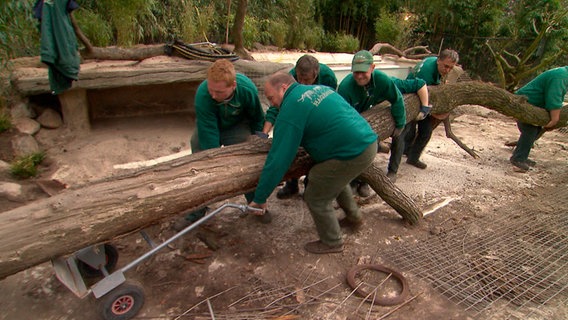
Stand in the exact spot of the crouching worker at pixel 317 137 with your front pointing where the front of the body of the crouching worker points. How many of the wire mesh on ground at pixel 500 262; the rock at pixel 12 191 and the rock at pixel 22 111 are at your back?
1

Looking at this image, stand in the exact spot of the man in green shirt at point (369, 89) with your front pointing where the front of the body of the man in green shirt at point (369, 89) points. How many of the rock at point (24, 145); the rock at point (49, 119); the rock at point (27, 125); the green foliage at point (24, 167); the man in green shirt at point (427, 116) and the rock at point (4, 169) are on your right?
5

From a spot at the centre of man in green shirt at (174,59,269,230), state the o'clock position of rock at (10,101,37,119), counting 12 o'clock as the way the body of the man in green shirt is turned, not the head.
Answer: The rock is roughly at 3 o'clock from the man in green shirt.

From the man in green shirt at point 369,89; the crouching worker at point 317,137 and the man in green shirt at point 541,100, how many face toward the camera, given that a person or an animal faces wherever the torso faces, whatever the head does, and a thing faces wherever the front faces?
1

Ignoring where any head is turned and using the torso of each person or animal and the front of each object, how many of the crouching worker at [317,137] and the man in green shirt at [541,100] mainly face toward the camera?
0

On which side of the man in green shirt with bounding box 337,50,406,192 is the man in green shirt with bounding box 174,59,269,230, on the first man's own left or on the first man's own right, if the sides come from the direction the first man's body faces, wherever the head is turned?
on the first man's own right

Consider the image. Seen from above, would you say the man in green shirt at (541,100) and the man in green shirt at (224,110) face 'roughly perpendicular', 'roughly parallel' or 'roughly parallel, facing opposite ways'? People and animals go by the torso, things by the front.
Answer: roughly perpendicular

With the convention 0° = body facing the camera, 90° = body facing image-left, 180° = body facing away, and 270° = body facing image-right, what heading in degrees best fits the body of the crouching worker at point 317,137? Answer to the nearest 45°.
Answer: approximately 90°

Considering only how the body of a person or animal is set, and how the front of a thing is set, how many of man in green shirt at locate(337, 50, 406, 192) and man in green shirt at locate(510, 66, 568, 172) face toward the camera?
1

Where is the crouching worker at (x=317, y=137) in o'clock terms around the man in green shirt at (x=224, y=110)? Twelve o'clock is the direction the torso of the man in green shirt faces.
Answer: The crouching worker is roughly at 9 o'clock from the man in green shirt.
